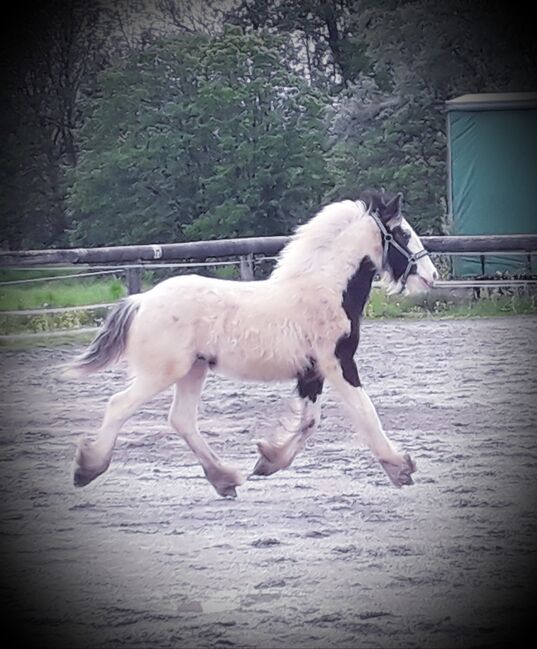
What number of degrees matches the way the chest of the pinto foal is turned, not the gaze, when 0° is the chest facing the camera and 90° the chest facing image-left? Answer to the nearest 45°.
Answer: approximately 270°
